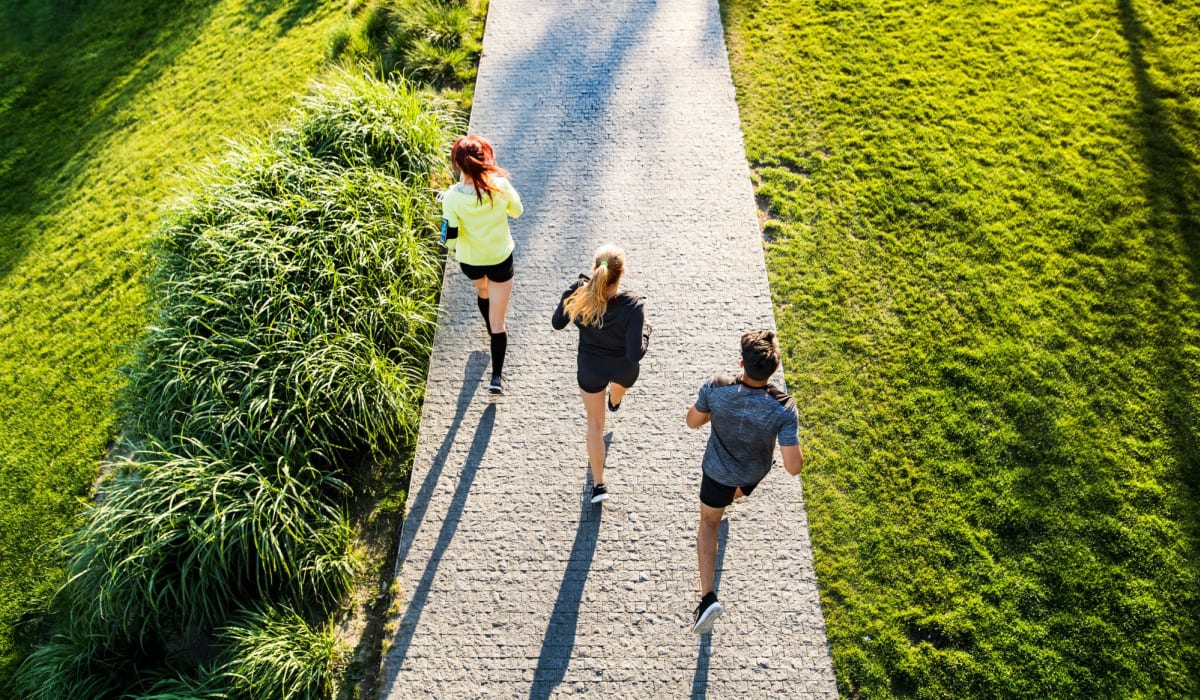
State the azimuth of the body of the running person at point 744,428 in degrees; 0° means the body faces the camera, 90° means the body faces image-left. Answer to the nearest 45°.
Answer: approximately 180°

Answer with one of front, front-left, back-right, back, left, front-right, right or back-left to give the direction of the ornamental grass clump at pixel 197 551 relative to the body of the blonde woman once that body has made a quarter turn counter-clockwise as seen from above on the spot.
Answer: front

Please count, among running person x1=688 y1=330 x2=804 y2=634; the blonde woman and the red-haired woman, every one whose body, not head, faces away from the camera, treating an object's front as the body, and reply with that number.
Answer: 3

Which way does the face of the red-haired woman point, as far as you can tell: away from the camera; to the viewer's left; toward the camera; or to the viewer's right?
away from the camera

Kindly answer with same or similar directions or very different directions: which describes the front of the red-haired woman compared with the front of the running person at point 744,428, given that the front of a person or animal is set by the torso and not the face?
same or similar directions

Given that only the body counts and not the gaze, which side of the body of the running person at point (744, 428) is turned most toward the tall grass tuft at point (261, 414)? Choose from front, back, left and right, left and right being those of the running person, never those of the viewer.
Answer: left

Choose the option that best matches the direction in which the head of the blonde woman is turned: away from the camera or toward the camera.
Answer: away from the camera

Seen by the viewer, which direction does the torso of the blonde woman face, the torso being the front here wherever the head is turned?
away from the camera

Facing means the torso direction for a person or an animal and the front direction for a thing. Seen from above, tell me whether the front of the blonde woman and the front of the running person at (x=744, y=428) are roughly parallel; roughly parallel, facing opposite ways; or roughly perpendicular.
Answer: roughly parallel

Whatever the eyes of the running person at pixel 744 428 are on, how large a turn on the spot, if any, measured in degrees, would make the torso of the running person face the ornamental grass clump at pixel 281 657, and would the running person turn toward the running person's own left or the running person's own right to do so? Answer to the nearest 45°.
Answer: approximately 90° to the running person's own left

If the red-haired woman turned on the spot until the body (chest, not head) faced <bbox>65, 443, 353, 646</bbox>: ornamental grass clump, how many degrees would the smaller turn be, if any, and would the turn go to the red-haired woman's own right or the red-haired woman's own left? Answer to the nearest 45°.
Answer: approximately 135° to the red-haired woman's own left

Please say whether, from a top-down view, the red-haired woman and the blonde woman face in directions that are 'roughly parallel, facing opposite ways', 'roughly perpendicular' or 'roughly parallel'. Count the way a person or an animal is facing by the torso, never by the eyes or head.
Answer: roughly parallel

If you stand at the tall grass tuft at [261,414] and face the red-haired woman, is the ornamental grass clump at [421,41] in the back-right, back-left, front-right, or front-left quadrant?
front-left

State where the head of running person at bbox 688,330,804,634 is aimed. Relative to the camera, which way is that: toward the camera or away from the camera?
away from the camera

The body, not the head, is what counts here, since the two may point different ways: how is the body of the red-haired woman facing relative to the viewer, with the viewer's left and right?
facing away from the viewer
